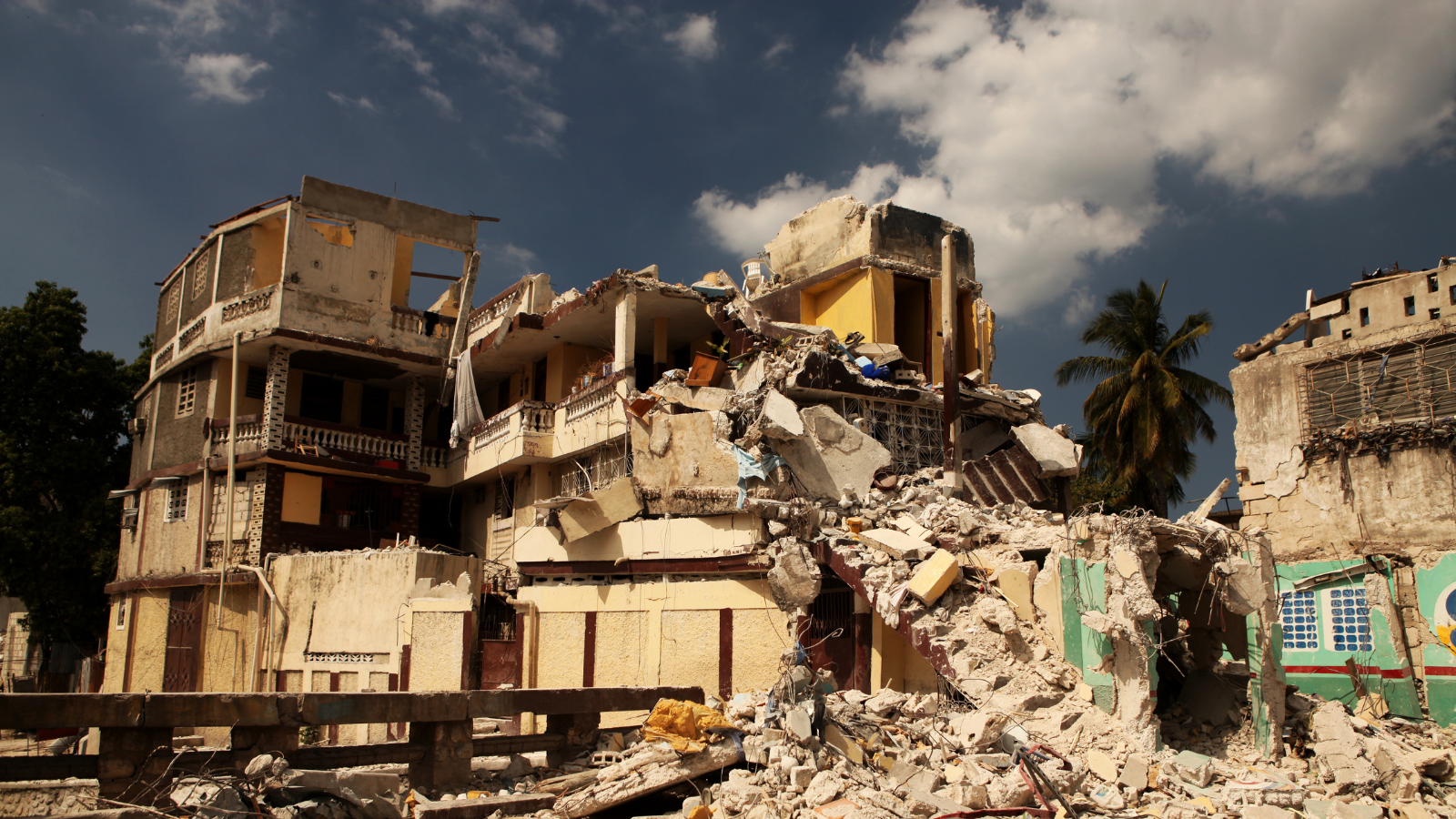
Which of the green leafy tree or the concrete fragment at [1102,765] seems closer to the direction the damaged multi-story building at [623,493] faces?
the concrete fragment

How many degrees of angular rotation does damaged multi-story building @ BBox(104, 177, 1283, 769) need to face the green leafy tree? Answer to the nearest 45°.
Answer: approximately 135° to its right

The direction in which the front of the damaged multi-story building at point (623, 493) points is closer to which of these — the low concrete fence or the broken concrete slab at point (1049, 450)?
the low concrete fence

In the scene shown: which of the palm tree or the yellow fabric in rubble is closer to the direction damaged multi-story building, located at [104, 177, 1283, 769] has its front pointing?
the yellow fabric in rubble

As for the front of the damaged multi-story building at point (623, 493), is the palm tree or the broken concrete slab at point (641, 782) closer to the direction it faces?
the broken concrete slab

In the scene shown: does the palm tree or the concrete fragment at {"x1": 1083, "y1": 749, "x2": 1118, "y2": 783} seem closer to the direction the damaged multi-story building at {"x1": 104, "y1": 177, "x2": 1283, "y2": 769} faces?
the concrete fragment

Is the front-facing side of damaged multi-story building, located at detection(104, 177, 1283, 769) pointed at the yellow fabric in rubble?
yes

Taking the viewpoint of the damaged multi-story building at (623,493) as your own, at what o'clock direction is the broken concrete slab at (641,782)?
The broken concrete slab is roughly at 12 o'clock from the damaged multi-story building.

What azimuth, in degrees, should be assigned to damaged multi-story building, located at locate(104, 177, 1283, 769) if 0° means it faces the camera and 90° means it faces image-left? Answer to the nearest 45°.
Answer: approximately 0°

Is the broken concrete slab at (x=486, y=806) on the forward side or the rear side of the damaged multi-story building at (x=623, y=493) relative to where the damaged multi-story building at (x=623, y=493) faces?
on the forward side

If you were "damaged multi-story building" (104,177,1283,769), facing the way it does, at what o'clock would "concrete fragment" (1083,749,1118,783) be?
The concrete fragment is roughly at 11 o'clock from the damaged multi-story building.
